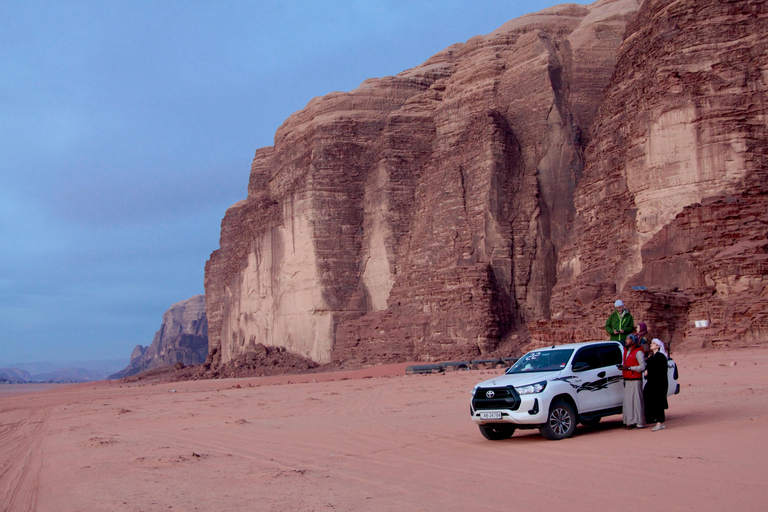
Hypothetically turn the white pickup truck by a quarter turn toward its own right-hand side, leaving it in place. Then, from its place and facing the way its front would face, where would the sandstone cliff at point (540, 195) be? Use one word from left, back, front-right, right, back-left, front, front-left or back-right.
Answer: front-right

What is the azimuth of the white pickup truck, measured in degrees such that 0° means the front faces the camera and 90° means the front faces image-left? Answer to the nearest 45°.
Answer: approximately 45°

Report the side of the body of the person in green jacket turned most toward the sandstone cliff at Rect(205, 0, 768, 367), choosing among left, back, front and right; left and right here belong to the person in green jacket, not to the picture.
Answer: back

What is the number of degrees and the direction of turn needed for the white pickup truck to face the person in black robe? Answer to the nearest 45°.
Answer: approximately 135° to its left

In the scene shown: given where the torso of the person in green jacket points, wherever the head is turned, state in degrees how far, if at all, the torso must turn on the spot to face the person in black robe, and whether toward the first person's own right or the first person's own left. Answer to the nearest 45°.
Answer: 0° — they already face them
